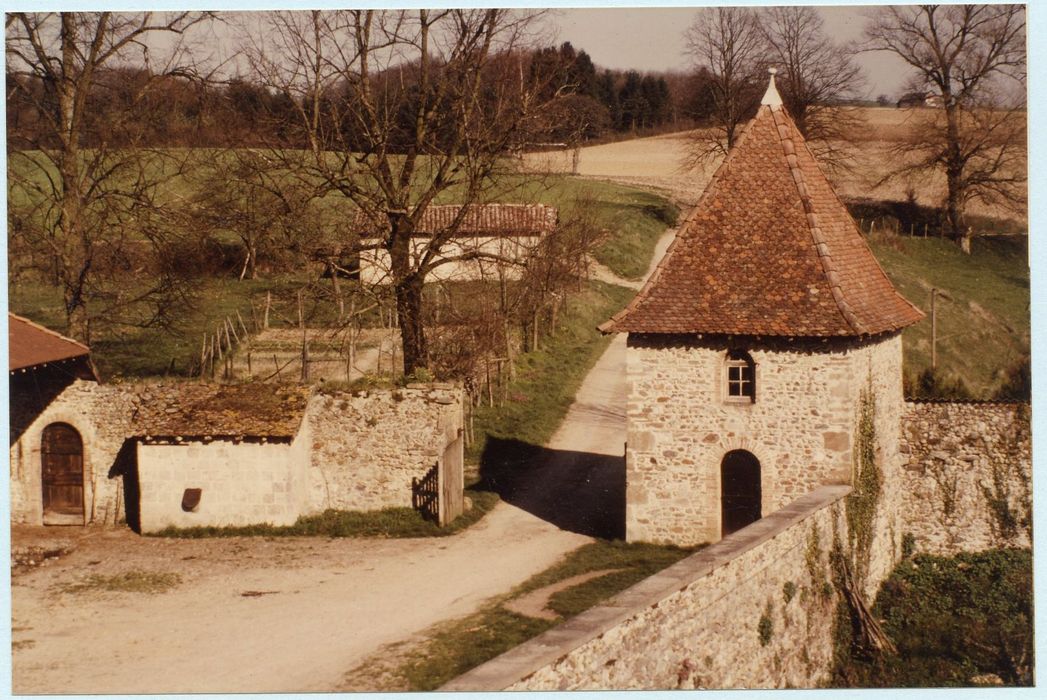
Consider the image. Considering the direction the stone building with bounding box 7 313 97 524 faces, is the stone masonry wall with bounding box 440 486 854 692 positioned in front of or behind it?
in front

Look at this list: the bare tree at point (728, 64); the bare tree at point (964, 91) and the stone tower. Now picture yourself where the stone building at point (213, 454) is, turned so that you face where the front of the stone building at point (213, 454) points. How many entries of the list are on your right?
0

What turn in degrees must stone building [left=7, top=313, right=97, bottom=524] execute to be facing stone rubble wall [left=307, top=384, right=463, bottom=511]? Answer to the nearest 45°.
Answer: approximately 90° to its left

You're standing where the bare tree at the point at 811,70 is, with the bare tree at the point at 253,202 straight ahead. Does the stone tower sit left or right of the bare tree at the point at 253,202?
left

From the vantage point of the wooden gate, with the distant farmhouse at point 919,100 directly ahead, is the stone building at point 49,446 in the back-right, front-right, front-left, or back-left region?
back-left

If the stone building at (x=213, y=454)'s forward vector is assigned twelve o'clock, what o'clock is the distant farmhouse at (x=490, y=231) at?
The distant farmhouse is roughly at 7 o'clock from the stone building.

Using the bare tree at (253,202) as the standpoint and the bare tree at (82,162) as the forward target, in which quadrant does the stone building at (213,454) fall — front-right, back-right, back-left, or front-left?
front-left

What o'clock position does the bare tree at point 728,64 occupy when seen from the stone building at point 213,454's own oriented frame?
The bare tree is roughly at 8 o'clock from the stone building.

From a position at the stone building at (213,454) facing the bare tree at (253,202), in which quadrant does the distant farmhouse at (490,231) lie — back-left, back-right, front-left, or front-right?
front-right

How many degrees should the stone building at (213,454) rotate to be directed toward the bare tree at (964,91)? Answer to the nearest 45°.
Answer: approximately 90° to its left

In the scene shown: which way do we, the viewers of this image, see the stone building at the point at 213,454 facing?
facing the viewer

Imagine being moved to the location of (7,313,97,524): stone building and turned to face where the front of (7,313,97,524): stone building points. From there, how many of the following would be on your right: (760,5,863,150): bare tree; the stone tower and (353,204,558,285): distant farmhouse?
0

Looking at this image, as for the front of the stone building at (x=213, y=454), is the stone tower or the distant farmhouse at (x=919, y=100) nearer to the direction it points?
the stone tower

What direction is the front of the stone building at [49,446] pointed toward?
toward the camera

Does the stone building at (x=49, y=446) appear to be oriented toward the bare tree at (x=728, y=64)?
no

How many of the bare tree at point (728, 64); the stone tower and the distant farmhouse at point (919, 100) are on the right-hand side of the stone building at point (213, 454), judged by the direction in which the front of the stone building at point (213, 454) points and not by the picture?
0

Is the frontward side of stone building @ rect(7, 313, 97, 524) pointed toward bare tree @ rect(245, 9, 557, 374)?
no
